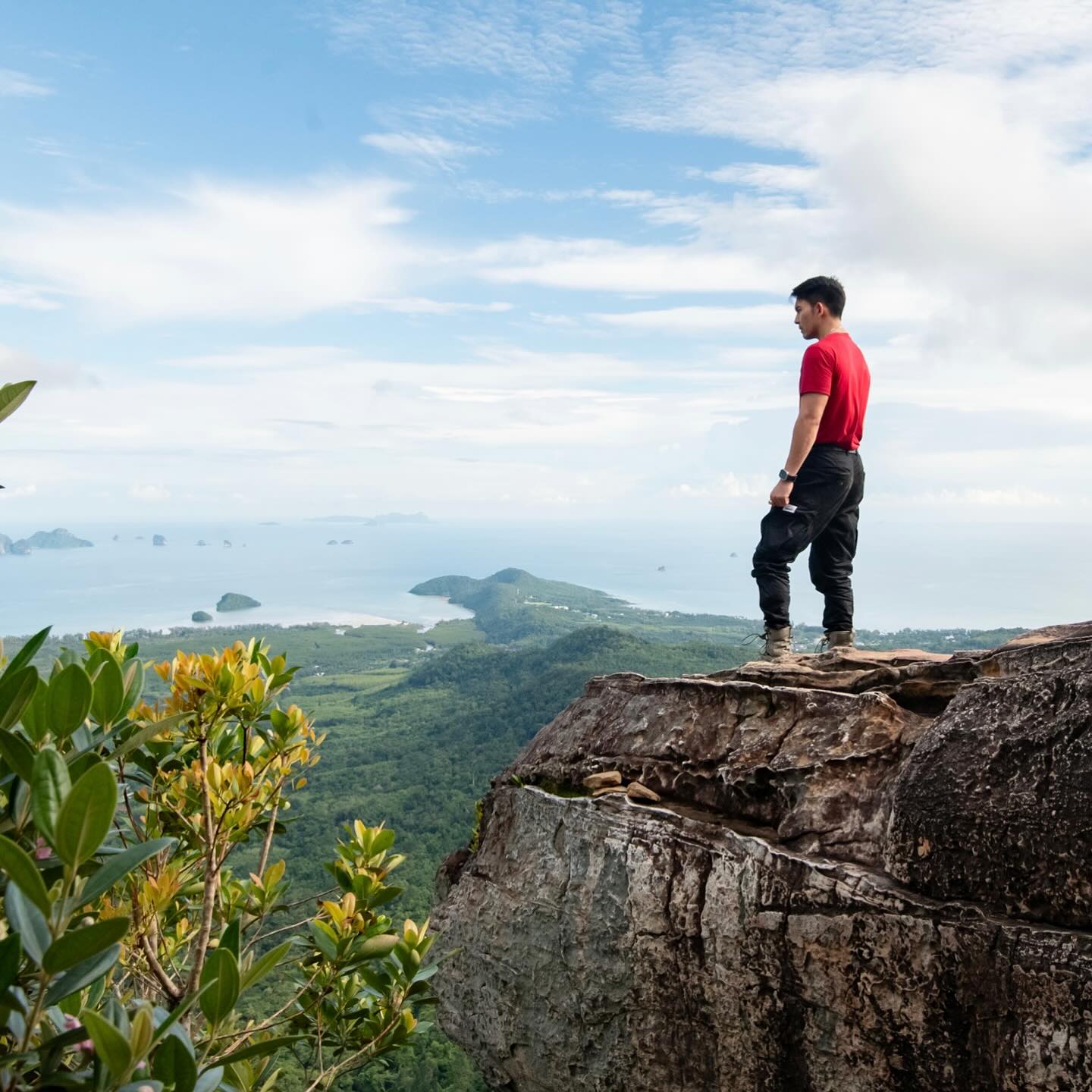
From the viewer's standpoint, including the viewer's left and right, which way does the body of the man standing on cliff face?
facing away from the viewer and to the left of the viewer

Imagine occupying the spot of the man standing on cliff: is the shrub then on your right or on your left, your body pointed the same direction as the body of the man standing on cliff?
on your left
